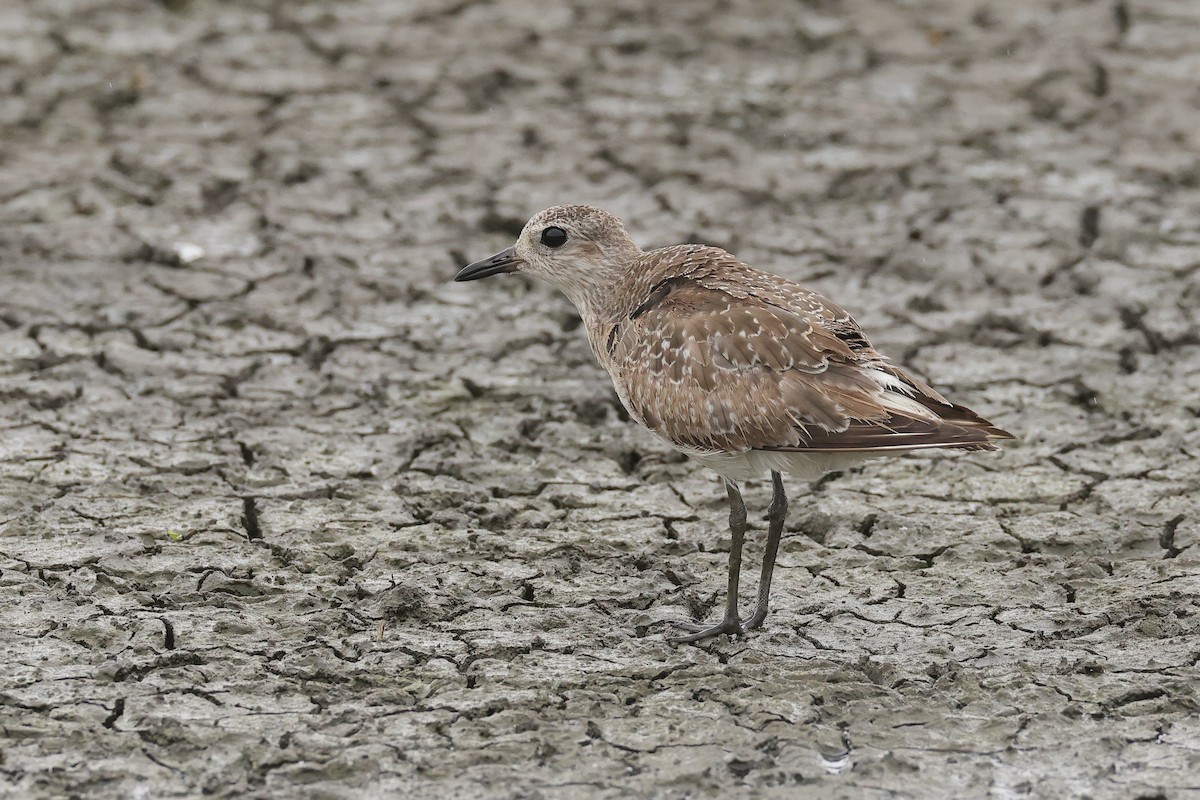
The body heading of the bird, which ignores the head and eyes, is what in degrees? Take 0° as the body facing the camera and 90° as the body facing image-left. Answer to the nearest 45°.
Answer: approximately 90°
